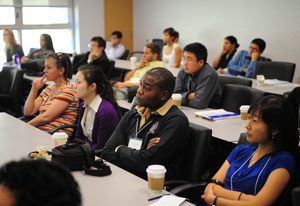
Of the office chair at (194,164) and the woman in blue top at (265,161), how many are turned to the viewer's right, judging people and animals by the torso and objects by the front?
0

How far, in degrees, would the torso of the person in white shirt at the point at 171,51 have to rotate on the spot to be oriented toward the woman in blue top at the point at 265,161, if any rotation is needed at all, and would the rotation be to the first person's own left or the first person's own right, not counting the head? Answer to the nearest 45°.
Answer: approximately 45° to the first person's own left

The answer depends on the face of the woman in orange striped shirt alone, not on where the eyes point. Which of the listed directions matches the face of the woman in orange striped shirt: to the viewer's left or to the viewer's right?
to the viewer's left

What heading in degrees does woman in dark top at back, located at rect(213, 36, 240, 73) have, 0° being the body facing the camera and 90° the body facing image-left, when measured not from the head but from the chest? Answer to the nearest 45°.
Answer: approximately 45°

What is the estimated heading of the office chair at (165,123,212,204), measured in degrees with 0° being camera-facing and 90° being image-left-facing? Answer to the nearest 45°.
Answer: approximately 45°

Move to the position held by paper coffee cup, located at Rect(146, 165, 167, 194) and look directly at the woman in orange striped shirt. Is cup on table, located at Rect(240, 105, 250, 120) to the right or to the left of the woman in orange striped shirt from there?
right

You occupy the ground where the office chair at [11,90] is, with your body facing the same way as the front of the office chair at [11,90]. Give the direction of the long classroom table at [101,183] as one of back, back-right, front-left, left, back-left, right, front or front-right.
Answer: front-left

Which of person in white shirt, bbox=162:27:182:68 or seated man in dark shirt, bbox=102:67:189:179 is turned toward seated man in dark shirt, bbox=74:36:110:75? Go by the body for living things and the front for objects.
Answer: the person in white shirt

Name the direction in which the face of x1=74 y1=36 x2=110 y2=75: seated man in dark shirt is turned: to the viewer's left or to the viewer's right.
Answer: to the viewer's left

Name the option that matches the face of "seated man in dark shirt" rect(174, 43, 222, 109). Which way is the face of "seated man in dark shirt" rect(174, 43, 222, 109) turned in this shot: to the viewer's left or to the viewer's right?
to the viewer's left

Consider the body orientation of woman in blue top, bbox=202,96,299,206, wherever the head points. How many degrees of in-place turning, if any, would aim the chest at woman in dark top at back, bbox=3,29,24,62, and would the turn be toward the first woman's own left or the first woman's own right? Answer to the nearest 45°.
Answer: approximately 90° to the first woman's own right

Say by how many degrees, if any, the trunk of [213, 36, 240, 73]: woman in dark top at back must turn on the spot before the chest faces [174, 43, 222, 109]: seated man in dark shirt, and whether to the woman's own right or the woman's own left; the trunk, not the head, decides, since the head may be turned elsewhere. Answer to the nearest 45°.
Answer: approximately 45° to the woman's own left

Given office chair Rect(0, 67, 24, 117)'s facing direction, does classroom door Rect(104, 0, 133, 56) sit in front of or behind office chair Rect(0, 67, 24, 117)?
behind

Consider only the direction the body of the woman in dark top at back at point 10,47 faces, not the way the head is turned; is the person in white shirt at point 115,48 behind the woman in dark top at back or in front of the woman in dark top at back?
behind

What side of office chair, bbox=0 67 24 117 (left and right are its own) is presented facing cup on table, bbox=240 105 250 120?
left

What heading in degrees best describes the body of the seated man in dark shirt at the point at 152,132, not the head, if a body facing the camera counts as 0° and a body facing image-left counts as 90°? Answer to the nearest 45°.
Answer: approximately 45°

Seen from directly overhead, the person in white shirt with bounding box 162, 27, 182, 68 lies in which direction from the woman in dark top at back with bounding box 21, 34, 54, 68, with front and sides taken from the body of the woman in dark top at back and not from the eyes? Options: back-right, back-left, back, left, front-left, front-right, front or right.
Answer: back-left
